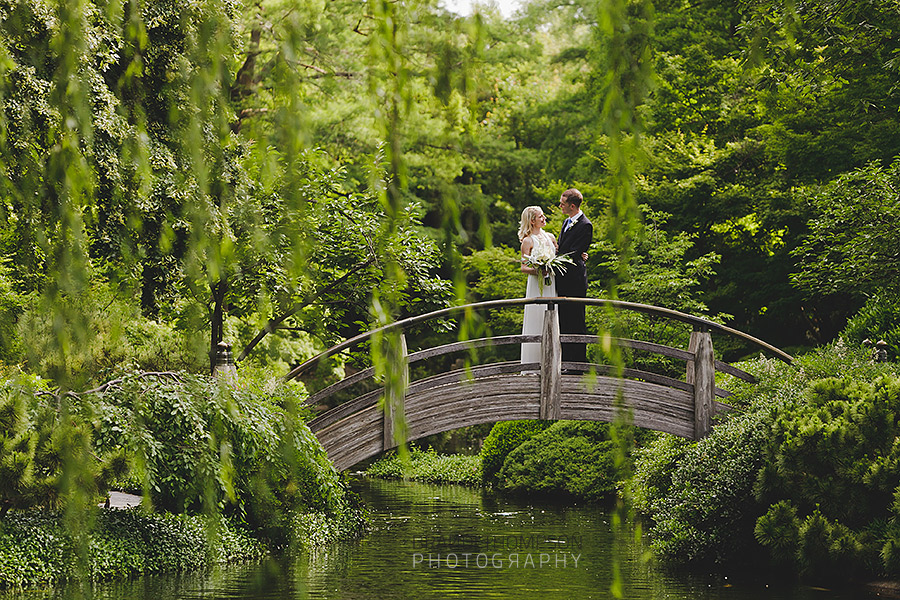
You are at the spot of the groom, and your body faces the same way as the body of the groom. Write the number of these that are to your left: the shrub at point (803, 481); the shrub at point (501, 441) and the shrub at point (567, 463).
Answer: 1

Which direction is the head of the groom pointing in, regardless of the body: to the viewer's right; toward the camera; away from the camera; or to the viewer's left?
to the viewer's left

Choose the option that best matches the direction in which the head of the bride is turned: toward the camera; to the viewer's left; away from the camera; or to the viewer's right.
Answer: to the viewer's right

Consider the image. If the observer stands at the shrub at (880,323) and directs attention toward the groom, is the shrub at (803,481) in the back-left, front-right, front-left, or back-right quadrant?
front-left

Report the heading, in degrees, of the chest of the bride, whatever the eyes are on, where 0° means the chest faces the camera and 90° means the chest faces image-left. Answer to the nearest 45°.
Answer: approximately 315°

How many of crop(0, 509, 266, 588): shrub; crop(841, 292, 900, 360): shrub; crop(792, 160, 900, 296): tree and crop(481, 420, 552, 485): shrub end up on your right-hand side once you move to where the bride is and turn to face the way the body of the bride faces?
1

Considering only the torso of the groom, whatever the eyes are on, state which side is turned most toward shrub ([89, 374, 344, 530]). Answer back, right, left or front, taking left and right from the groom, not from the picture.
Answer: front

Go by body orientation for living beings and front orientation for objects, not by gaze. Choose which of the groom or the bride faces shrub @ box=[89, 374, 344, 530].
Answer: the groom

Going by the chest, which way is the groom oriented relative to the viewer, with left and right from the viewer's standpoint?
facing the viewer and to the left of the viewer

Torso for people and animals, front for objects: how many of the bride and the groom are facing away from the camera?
0
